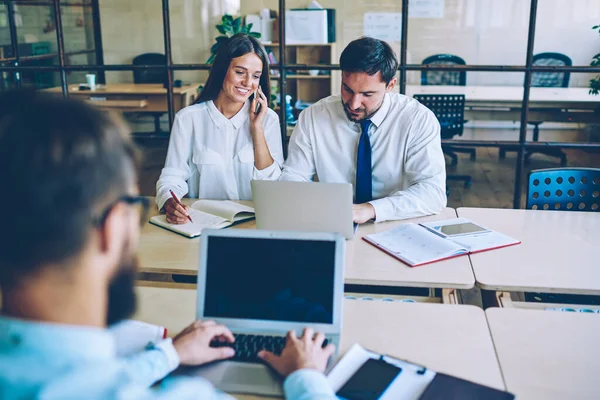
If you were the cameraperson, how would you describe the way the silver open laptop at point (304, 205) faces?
facing away from the viewer

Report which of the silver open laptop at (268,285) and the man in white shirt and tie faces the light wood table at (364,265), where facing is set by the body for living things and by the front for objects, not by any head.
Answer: the man in white shirt and tie

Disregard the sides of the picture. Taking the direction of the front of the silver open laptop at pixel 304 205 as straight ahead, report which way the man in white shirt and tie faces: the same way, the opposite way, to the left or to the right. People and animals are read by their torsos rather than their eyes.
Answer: the opposite way

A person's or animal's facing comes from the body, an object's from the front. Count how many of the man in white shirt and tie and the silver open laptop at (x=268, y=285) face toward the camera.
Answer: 2

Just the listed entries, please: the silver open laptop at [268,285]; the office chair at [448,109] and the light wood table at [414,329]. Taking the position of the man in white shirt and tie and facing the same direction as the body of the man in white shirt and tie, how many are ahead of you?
2

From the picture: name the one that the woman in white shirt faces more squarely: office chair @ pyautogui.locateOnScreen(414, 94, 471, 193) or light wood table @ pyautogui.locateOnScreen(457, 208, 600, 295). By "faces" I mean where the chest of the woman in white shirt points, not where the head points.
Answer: the light wood table

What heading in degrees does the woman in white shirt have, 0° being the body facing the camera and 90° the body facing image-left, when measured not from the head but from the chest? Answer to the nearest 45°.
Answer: approximately 0°
